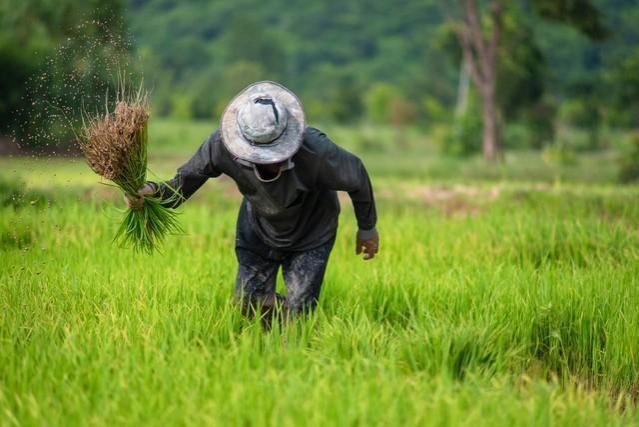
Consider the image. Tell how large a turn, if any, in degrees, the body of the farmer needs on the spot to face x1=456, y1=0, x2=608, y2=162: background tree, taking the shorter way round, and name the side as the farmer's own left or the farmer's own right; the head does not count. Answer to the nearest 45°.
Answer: approximately 180°

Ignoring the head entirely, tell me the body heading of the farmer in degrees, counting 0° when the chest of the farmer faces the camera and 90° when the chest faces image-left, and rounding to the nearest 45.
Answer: approximately 0°
